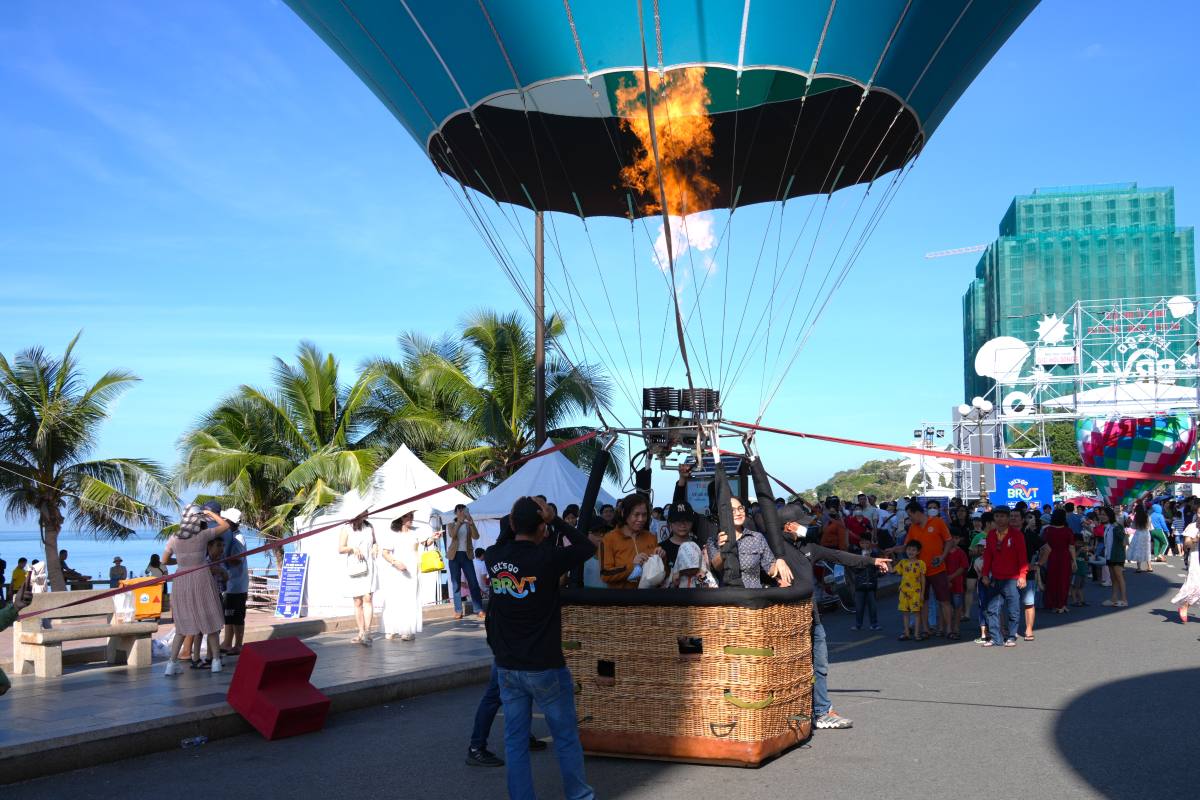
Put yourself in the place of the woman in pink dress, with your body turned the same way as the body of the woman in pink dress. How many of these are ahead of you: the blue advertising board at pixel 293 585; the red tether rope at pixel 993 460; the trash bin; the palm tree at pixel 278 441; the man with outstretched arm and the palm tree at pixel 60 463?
4

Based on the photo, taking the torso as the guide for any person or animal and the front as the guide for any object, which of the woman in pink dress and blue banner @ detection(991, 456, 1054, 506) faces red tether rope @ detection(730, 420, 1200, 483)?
the blue banner

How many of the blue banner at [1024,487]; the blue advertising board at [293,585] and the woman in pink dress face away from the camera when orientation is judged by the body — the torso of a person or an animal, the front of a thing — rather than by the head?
1

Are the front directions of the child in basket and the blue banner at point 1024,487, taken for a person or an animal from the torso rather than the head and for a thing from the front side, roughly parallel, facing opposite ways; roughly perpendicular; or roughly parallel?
roughly parallel

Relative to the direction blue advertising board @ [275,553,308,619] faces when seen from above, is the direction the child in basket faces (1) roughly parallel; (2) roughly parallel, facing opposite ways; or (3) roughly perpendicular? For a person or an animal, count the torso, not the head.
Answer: roughly parallel

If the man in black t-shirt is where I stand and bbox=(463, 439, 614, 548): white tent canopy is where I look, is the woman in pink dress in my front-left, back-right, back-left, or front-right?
front-left

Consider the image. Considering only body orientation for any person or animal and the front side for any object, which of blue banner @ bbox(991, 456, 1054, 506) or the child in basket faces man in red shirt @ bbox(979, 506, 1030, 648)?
the blue banner

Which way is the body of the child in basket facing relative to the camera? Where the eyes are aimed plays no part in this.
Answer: toward the camera

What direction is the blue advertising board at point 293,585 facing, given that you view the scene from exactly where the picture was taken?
facing the viewer

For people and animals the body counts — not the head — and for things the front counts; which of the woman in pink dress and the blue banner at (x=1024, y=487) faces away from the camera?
the woman in pink dress

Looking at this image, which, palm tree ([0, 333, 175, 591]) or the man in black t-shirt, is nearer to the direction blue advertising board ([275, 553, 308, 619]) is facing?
the man in black t-shirt

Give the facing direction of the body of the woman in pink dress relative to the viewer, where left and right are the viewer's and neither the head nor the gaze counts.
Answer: facing away from the viewer

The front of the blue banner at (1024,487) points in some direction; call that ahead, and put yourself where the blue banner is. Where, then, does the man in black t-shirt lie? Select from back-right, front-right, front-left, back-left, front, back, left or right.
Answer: front

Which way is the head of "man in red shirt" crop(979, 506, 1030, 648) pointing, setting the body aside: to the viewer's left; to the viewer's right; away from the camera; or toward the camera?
toward the camera

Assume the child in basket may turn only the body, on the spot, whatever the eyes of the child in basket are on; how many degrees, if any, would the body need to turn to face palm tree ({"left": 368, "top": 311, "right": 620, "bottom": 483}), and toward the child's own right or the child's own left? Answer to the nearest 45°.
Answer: approximately 180°

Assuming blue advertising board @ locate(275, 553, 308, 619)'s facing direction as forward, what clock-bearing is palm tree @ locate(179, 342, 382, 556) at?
The palm tree is roughly at 6 o'clock from the blue advertising board.

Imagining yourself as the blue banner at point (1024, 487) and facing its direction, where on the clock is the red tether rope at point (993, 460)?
The red tether rope is roughly at 12 o'clock from the blue banner.
